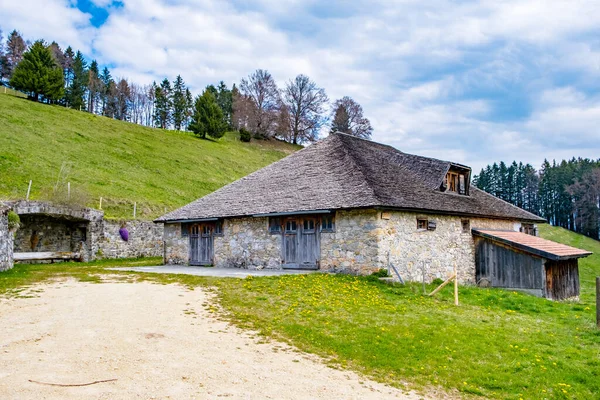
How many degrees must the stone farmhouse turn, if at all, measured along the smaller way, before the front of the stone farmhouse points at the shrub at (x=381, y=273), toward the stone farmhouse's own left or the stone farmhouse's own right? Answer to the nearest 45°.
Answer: approximately 45° to the stone farmhouse's own left

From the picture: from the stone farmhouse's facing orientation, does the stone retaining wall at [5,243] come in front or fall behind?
in front

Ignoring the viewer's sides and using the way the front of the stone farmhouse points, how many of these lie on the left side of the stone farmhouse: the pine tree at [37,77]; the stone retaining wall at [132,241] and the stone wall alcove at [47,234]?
0

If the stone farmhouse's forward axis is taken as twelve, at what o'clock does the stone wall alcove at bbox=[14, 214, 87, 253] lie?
The stone wall alcove is roughly at 2 o'clock from the stone farmhouse.

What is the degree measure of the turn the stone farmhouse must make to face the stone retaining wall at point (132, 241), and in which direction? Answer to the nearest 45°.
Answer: approximately 90° to its right

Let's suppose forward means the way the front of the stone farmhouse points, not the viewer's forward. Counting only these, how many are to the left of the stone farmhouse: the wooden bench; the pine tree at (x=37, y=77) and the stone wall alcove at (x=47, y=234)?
0

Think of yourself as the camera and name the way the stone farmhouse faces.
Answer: facing the viewer and to the left of the viewer

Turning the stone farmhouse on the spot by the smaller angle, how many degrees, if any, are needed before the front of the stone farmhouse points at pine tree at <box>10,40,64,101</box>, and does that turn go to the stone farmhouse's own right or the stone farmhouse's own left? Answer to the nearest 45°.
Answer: approximately 90° to the stone farmhouse's own right

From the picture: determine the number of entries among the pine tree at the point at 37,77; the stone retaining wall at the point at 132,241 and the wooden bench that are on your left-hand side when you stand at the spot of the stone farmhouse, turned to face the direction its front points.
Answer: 0

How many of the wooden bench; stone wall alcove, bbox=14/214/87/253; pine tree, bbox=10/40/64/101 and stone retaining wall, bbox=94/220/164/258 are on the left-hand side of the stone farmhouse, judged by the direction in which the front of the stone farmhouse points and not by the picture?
0

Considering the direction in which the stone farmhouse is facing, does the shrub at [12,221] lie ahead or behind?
ahead

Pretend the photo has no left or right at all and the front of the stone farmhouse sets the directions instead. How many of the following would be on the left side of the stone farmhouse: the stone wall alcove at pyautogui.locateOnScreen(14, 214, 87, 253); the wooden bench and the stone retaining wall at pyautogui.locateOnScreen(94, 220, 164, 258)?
0
